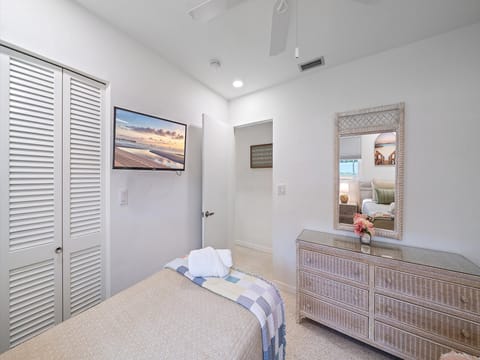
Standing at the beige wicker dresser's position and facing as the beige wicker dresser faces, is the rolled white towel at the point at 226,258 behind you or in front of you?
in front

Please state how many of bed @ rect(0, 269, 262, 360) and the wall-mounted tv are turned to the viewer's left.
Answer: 0

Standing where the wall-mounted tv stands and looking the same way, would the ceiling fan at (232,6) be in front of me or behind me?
in front

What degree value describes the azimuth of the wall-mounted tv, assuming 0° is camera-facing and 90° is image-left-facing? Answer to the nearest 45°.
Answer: approximately 315°

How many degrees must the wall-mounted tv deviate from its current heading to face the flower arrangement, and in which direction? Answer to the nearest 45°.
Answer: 0° — it already faces it

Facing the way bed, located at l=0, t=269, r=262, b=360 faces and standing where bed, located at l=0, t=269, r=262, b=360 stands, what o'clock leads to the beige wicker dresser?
The beige wicker dresser is roughly at 2 o'clock from the bed.

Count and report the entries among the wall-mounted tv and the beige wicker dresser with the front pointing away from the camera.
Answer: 0

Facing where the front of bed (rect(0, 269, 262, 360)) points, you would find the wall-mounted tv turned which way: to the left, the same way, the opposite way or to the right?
to the right

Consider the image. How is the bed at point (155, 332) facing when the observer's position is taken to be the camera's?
facing away from the viewer and to the right of the viewer

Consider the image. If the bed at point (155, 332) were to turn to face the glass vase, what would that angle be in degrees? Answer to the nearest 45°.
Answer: approximately 45° to its right

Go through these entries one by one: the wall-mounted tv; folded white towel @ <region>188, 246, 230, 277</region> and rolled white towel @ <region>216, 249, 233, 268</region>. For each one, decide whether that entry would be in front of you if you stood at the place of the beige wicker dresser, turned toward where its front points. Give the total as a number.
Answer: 3
